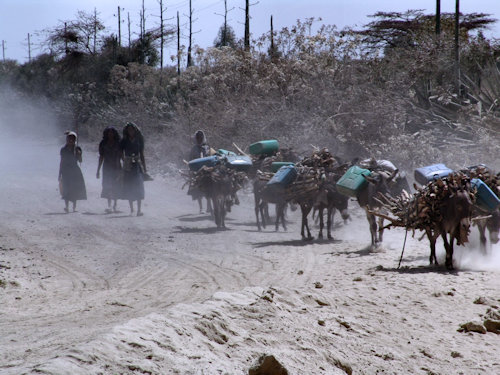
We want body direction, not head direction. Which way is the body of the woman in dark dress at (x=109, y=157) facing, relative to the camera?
toward the camera

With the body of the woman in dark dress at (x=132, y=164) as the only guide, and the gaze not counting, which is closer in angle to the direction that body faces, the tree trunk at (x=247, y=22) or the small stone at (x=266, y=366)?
the small stone

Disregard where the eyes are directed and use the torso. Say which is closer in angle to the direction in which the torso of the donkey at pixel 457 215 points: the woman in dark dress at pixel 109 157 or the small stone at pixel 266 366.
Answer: the small stone

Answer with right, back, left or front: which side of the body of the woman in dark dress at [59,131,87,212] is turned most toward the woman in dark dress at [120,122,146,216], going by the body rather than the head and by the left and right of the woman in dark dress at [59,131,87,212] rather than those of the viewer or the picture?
left

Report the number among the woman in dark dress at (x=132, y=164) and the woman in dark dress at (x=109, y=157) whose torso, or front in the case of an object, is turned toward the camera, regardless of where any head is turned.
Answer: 2

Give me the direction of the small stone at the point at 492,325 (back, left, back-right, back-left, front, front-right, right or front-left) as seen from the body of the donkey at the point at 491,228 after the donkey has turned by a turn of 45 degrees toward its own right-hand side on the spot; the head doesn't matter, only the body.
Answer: front

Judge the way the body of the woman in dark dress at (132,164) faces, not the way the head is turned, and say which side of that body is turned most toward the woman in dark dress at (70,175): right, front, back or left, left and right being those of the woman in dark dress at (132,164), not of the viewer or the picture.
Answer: right

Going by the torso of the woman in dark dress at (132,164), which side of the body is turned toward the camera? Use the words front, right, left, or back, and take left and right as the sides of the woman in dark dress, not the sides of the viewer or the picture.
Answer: front

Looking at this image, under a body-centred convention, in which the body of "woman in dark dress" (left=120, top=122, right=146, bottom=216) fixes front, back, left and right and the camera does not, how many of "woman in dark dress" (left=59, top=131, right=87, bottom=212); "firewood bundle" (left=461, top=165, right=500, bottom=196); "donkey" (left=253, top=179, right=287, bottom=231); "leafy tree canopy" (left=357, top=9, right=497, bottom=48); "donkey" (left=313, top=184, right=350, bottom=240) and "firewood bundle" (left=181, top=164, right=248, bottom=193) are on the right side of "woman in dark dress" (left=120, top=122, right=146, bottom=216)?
1

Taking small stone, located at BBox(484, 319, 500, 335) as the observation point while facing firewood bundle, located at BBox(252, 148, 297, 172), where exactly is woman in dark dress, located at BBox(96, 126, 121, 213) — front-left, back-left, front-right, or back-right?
front-left

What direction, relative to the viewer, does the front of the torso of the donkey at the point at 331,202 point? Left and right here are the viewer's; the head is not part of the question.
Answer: facing the viewer and to the right of the viewer

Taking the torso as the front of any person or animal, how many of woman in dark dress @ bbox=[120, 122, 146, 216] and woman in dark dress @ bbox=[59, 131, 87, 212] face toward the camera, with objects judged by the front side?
2

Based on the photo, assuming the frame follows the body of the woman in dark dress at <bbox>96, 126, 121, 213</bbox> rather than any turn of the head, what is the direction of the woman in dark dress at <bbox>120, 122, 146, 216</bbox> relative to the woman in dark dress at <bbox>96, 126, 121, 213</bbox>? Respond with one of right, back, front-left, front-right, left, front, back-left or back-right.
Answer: front-left
